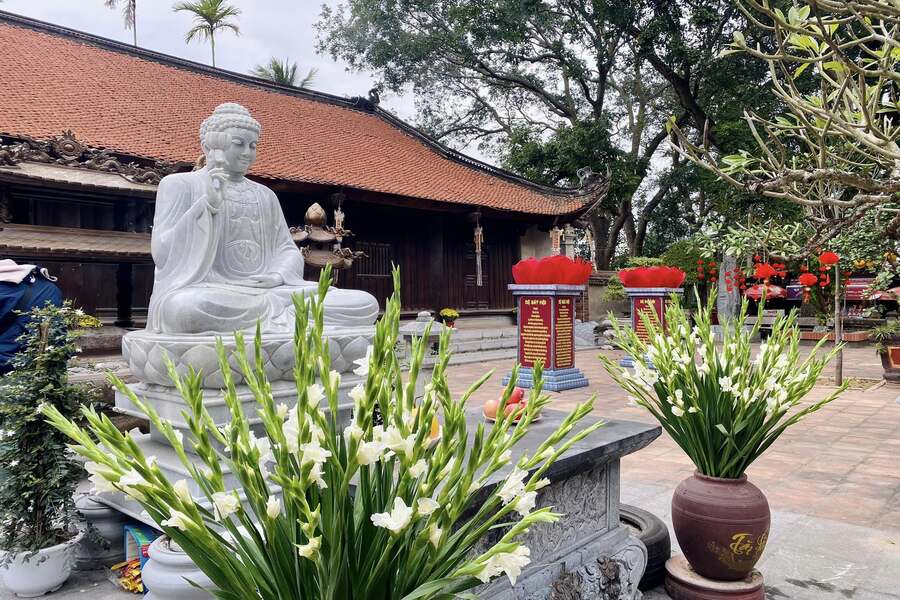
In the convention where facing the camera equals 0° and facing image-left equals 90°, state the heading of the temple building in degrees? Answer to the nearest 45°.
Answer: approximately 315°

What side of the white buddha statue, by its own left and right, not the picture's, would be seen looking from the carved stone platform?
front

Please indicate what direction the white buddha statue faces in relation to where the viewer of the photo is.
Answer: facing the viewer and to the right of the viewer

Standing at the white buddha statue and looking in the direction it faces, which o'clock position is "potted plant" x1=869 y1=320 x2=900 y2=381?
The potted plant is roughly at 10 o'clock from the white buddha statue.

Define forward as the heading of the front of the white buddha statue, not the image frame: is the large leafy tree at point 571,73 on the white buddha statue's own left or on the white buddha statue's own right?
on the white buddha statue's own left

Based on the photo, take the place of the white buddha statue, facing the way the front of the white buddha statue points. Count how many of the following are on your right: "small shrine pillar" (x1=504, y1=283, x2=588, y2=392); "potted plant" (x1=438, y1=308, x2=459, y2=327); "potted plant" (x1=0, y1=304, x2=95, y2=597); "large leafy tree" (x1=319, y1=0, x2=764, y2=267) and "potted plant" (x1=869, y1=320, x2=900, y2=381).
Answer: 1

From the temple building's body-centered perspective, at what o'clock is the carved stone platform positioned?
The carved stone platform is roughly at 1 o'clock from the temple building.

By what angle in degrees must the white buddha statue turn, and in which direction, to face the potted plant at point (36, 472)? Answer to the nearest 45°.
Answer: approximately 90° to its right

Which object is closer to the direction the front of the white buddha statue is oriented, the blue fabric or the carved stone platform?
the carved stone platform

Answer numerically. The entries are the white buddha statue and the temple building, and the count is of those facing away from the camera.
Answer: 0

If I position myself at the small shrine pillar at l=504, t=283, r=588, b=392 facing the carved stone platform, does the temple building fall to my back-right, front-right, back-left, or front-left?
back-right

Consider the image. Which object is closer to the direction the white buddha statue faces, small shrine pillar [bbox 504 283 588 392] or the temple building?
the small shrine pillar

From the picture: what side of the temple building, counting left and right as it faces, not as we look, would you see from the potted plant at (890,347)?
front

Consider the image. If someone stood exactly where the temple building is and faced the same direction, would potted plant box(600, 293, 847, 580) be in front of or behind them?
in front
